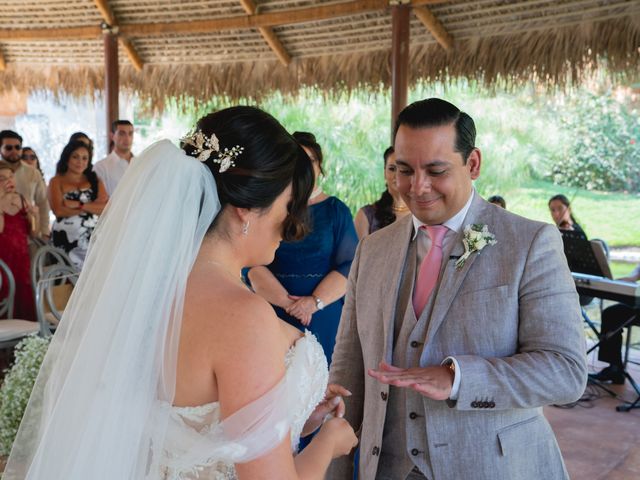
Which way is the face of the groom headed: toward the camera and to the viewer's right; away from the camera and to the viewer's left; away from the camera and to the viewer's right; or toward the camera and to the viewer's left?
toward the camera and to the viewer's left

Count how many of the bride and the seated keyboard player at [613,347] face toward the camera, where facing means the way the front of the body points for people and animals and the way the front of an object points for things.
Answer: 0

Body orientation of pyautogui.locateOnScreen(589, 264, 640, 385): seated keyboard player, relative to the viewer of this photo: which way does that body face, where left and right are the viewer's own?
facing to the left of the viewer

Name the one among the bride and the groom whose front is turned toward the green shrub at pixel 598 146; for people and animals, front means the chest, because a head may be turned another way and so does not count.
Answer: the bride

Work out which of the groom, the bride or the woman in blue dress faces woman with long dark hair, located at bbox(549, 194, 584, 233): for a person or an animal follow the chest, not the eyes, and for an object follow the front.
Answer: the bride

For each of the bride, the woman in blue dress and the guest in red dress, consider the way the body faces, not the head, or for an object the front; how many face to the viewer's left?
0

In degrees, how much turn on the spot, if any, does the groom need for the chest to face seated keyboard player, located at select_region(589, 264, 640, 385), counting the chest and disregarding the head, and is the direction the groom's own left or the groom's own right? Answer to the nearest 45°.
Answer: approximately 135° to the groom's own right

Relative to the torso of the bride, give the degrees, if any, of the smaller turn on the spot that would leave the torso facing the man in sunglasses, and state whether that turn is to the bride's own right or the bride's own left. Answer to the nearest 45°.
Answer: approximately 45° to the bride's own left

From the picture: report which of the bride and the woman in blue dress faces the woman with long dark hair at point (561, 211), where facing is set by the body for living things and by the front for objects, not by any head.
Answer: the bride

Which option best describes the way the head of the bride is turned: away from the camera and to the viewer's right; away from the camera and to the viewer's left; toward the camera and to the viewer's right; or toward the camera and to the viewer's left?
away from the camera and to the viewer's right

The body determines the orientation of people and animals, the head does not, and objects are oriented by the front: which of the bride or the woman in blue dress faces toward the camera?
the woman in blue dress

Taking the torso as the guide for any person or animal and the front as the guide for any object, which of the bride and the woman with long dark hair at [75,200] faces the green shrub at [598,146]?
the bride

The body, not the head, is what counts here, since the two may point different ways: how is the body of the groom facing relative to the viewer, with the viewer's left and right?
facing the viewer and to the left of the viewer

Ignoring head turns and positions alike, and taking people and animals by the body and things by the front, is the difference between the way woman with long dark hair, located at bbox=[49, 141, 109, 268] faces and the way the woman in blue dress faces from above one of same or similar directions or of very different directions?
same or similar directions

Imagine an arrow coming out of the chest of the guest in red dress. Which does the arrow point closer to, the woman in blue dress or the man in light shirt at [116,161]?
the woman in blue dress

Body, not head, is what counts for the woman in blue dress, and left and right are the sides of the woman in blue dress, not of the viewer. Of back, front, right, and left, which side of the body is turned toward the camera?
front

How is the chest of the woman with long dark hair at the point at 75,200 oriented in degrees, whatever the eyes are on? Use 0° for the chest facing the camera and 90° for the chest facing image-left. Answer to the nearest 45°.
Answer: approximately 0°
